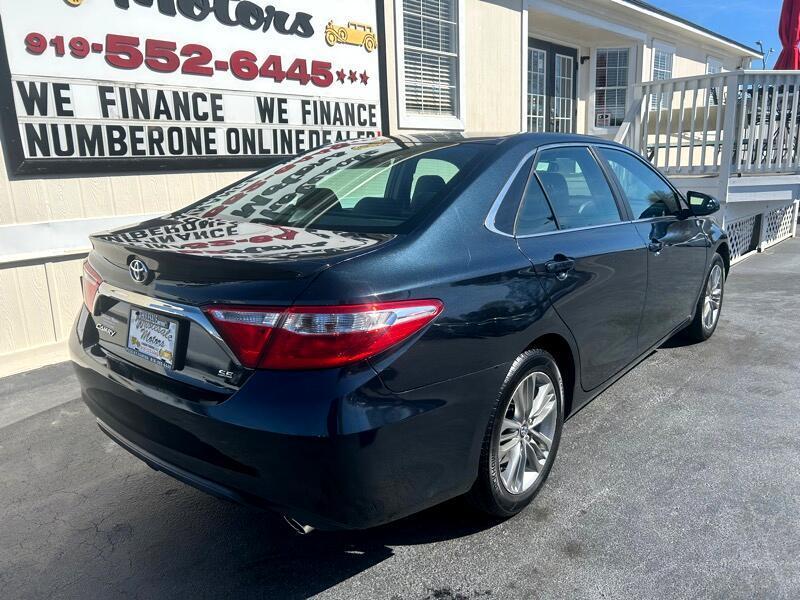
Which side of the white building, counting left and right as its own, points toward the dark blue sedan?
front

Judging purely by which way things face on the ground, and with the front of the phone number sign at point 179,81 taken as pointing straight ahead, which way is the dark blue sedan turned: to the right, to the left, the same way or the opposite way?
to the left

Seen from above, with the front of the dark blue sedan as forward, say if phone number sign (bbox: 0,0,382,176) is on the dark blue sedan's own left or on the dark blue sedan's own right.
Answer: on the dark blue sedan's own left

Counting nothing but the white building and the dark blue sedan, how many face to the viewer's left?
0

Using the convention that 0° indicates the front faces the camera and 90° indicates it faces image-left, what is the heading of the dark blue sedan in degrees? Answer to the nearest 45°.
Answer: approximately 225°

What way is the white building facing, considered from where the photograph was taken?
facing the viewer and to the right of the viewer
